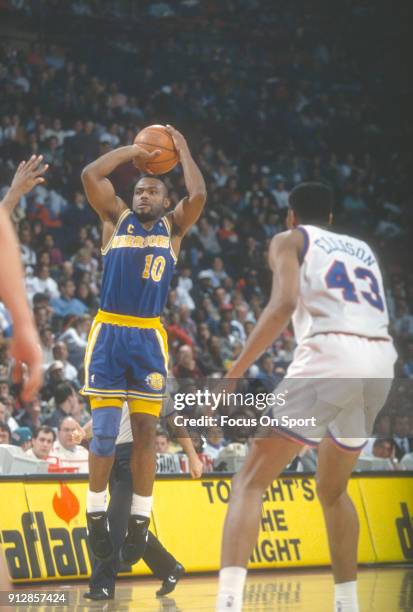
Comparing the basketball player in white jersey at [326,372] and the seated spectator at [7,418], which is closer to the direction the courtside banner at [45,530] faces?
the basketball player in white jersey

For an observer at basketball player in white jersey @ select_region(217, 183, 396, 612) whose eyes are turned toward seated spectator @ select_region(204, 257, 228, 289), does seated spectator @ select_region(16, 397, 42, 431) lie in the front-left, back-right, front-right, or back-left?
front-left

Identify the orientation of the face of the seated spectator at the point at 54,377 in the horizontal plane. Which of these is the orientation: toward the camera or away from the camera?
toward the camera

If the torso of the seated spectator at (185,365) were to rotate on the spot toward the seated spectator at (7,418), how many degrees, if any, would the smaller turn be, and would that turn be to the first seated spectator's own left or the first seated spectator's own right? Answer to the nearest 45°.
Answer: approximately 45° to the first seated spectator's own right

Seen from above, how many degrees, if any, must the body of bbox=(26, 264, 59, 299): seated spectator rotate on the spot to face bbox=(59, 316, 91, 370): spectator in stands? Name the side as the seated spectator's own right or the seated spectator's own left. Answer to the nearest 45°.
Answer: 0° — they already face them

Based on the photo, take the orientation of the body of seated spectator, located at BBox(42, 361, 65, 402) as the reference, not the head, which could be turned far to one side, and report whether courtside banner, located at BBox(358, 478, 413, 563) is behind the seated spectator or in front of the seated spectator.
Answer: in front

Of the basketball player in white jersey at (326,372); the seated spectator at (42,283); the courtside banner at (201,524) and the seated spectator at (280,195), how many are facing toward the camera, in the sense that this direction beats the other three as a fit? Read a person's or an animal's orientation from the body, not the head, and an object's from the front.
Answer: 3

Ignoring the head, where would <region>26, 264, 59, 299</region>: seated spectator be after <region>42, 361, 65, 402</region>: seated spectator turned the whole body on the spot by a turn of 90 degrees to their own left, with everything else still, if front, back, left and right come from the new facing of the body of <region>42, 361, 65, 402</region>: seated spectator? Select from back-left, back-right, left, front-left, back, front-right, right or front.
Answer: front-left

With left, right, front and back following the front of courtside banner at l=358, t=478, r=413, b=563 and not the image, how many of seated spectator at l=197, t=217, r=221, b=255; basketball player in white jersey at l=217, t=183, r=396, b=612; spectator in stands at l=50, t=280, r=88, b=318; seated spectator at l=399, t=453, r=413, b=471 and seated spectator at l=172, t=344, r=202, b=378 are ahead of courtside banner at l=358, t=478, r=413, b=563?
1

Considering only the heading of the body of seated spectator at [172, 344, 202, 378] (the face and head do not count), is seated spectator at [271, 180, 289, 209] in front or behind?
behind

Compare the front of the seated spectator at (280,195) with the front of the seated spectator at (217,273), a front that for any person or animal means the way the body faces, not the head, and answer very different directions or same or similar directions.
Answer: same or similar directions

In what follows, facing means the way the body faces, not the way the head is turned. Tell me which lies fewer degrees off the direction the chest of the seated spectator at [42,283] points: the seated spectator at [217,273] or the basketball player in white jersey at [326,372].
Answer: the basketball player in white jersey

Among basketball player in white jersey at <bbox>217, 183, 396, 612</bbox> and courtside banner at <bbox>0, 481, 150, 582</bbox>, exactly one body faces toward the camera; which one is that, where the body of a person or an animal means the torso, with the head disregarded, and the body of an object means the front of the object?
the courtside banner

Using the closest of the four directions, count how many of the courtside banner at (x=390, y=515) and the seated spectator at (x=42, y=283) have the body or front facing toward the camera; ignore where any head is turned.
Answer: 2

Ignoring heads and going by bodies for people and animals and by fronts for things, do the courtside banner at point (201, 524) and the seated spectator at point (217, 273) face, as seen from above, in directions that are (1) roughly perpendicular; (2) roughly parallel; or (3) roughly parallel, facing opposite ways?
roughly parallel

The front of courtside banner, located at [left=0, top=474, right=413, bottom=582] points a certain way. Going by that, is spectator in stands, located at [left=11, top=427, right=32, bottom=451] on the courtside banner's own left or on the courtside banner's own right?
on the courtside banner's own right

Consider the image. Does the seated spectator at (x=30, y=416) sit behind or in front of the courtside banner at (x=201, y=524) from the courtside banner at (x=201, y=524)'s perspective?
behind

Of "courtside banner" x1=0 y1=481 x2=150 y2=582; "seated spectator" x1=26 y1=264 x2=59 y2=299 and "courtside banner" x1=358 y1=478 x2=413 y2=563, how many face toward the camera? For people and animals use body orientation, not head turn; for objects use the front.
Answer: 3

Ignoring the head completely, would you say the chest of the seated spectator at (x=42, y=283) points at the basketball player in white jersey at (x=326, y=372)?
yes

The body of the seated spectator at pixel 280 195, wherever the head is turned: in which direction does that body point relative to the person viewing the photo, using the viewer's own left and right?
facing the viewer

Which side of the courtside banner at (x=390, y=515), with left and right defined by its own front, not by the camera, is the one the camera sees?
front
